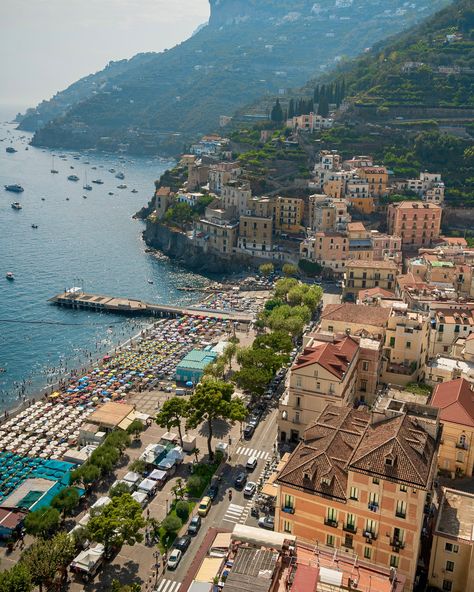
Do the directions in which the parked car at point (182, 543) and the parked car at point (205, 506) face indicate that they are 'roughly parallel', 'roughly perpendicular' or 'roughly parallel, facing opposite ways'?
roughly parallel

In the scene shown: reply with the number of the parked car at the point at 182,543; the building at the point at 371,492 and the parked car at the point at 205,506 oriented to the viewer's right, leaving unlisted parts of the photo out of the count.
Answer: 0

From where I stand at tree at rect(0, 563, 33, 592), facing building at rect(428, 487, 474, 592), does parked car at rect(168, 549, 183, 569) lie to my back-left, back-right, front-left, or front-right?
front-left

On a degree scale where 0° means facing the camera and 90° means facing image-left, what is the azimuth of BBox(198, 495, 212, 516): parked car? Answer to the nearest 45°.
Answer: approximately 45°

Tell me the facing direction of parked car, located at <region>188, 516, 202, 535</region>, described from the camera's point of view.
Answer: facing the viewer and to the left of the viewer

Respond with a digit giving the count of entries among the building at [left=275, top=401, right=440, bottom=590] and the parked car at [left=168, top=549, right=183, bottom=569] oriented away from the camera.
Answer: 0

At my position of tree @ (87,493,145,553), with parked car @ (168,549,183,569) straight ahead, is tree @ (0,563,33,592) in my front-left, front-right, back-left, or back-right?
back-right

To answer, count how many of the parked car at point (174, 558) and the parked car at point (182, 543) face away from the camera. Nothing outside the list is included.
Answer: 0

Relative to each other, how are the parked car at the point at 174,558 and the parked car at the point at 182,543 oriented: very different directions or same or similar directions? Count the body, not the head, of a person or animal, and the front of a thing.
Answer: same or similar directions

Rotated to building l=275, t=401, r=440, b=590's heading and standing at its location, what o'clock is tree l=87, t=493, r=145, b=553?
The tree is roughly at 2 o'clock from the building.

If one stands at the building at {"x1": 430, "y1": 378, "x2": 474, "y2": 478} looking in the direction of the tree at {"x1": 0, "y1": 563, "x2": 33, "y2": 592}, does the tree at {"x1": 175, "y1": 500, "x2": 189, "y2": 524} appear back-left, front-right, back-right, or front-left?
front-right
